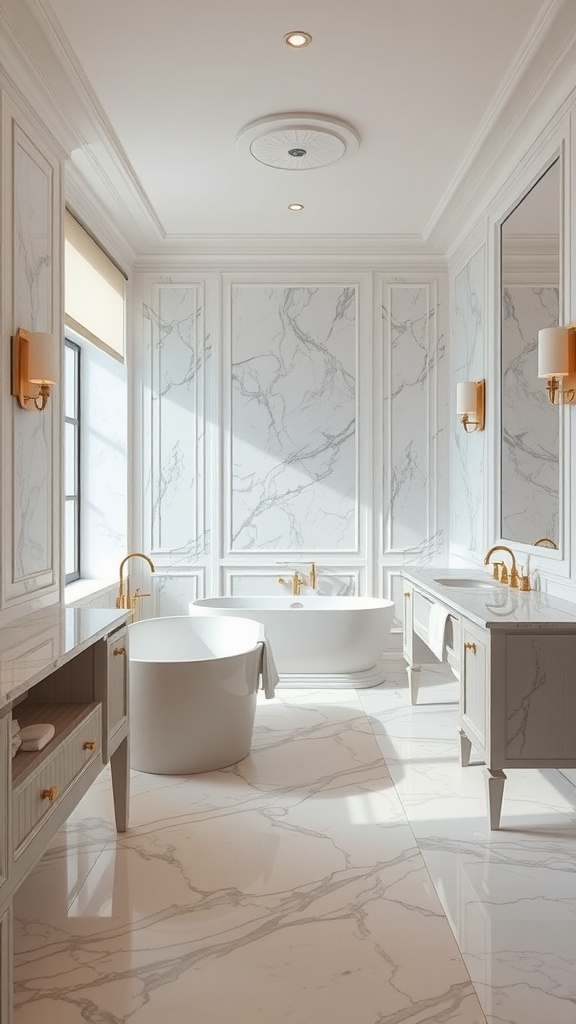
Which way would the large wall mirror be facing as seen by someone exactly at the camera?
facing to the left of the viewer

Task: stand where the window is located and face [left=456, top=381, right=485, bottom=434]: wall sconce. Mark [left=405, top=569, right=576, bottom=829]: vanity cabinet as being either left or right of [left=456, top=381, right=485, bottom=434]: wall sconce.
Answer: right

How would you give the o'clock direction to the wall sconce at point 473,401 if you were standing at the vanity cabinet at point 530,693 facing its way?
The wall sconce is roughly at 3 o'clock from the vanity cabinet.

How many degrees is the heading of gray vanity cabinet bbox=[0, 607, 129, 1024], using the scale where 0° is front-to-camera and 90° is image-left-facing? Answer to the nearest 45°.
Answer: approximately 270°

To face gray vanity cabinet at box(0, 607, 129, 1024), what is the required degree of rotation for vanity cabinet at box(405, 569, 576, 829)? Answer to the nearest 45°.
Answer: approximately 45° to its left

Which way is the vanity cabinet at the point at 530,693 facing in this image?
to the viewer's left

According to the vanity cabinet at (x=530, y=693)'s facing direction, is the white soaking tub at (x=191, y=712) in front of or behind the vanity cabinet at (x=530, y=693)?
in front

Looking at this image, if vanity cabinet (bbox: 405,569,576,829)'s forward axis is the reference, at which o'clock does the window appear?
The window is roughly at 1 o'clock from the vanity cabinet.

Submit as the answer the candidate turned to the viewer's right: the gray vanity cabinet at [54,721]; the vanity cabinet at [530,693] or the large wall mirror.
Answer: the gray vanity cabinet

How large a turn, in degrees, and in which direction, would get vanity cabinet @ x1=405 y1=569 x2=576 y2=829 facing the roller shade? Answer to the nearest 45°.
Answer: approximately 45° to its right

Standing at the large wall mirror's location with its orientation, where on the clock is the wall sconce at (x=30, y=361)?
The wall sconce is roughly at 11 o'clock from the large wall mirror.
